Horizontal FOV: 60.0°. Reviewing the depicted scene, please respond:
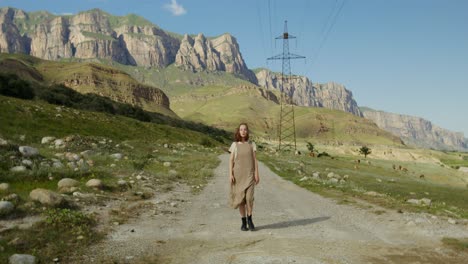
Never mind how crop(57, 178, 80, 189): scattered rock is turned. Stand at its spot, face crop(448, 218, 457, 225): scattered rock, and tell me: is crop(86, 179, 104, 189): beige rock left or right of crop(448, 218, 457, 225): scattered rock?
left

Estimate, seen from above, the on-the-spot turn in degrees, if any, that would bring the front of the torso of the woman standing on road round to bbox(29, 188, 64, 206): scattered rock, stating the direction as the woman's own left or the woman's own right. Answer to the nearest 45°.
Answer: approximately 90° to the woman's own right

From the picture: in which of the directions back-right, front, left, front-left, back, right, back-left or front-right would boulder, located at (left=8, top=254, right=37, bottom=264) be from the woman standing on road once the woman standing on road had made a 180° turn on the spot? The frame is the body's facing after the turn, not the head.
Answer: back-left

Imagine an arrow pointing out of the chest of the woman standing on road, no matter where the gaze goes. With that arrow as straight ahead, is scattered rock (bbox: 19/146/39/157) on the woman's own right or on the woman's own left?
on the woman's own right

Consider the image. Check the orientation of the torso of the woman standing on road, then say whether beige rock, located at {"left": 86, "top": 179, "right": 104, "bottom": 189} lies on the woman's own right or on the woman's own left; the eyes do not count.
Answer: on the woman's own right

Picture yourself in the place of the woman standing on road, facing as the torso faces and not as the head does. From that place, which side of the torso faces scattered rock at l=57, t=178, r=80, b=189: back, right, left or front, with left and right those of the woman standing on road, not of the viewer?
right

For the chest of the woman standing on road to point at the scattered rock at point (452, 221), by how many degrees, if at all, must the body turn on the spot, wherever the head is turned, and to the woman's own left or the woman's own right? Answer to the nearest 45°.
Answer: approximately 90° to the woman's own left

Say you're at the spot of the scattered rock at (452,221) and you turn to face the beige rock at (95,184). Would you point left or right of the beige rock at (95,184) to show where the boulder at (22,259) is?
left

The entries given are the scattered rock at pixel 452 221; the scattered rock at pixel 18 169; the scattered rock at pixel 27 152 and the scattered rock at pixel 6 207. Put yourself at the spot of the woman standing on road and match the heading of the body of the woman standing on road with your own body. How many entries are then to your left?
1

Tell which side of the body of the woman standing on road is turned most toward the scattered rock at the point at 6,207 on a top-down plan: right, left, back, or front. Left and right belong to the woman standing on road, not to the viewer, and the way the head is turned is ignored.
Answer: right

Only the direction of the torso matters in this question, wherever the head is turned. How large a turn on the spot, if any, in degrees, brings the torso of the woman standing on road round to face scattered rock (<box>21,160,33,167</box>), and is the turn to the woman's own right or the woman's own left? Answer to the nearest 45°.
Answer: approximately 135° to the woman's own right

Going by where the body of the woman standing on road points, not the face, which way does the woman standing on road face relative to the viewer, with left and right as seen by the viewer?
facing the viewer
